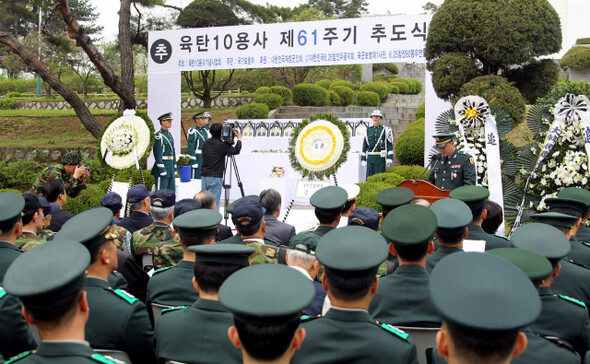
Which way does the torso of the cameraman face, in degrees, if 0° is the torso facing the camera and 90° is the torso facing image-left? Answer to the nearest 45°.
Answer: approximately 225°

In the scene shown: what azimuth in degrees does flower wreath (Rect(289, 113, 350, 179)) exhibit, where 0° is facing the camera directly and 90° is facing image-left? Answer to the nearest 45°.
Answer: approximately 0°

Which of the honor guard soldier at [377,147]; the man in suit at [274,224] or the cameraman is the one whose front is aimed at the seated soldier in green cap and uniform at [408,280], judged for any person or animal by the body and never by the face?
the honor guard soldier at [377,147]

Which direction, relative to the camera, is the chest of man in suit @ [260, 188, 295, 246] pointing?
away from the camera

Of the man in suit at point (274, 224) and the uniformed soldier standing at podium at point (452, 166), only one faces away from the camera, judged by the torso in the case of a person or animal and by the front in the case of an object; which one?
the man in suit

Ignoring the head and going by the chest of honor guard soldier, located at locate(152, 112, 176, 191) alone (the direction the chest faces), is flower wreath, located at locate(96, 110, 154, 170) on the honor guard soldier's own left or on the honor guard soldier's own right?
on the honor guard soldier's own right

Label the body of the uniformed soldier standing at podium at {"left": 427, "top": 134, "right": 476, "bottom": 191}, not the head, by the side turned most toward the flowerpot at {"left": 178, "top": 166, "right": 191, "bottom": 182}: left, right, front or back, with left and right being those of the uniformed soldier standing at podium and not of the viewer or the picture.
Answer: right

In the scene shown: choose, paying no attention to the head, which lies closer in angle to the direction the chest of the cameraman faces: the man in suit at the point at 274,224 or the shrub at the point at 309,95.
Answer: the shrub

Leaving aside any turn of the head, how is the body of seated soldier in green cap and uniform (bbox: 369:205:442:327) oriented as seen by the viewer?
away from the camera

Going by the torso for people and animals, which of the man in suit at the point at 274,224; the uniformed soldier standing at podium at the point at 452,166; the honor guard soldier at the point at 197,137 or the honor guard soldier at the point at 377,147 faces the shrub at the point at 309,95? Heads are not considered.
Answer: the man in suit

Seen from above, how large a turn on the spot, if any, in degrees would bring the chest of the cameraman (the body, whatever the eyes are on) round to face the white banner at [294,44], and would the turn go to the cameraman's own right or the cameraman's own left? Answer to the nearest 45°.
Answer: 0° — they already face it

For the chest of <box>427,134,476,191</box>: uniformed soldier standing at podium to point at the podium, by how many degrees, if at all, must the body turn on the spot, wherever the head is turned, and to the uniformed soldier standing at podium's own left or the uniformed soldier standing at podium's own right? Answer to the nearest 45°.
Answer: approximately 45° to the uniformed soldier standing at podium's own left

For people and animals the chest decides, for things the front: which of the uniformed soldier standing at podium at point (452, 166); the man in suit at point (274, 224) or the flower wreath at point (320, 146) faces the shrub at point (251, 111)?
the man in suit
